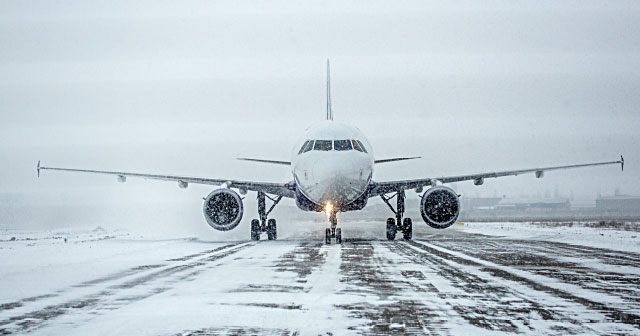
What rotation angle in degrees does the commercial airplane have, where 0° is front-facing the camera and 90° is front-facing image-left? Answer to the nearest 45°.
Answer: approximately 0°
